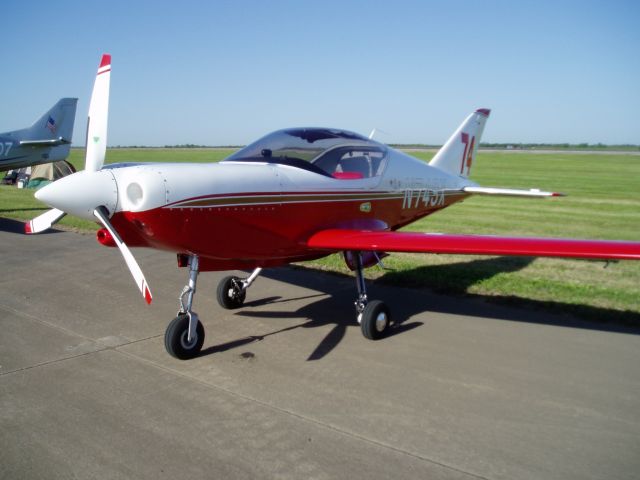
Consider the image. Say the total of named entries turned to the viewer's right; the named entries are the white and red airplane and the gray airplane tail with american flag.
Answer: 0

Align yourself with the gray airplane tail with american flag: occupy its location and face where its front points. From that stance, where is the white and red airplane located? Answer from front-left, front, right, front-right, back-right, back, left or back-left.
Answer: left

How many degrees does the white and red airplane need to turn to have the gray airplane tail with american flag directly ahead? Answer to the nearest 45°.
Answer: approximately 90° to its right

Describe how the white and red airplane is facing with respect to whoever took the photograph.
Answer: facing the viewer and to the left of the viewer

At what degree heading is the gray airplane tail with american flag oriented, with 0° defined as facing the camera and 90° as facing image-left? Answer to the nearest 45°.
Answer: approximately 90°
